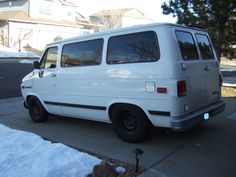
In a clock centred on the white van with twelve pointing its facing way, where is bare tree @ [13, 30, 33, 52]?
The bare tree is roughly at 1 o'clock from the white van.

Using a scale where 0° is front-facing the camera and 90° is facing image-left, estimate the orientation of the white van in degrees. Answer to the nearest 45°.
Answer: approximately 135°

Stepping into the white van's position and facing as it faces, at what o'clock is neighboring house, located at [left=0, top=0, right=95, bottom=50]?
The neighboring house is roughly at 1 o'clock from the white van.
